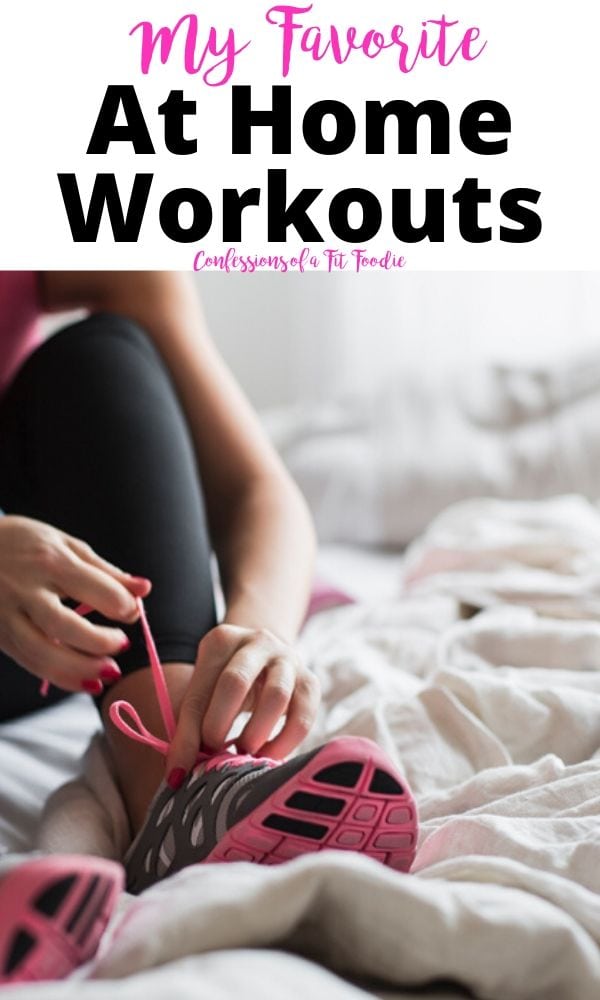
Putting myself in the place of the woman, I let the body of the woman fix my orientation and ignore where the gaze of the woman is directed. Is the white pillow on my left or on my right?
on my left

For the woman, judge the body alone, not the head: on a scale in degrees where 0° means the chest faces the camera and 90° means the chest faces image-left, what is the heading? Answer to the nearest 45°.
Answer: approximately 315°
